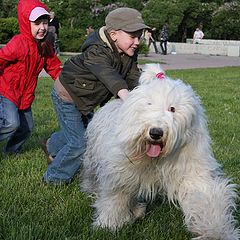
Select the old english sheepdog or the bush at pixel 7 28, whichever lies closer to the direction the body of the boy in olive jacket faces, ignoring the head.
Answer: the old english sheepdog

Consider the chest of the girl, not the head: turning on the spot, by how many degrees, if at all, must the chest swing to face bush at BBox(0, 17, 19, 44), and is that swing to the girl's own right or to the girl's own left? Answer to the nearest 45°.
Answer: approximately 135° to the girl's own left

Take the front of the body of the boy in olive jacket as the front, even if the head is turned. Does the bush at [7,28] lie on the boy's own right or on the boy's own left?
on the boy's own left

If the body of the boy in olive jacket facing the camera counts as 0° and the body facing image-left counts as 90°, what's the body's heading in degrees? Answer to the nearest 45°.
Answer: approximately 270°

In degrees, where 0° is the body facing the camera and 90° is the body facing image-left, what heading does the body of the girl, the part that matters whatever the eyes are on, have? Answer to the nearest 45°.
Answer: approximately 315°

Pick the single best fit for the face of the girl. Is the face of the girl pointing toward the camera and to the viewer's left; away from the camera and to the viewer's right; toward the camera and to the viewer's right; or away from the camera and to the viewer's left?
toward the camera and to the viewer's right

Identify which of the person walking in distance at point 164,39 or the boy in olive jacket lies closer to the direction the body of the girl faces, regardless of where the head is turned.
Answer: the boy in olive jacket

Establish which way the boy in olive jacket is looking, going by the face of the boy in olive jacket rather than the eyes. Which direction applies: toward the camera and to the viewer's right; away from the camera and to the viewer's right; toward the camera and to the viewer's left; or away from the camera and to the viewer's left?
toward the camera and to the viewer's right

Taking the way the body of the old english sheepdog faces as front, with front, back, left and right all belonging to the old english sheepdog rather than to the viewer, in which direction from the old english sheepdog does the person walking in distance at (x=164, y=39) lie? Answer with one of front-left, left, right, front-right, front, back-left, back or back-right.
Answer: back-left

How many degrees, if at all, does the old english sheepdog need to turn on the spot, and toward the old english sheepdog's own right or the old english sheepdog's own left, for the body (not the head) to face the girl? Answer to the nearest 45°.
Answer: approximately 180°
